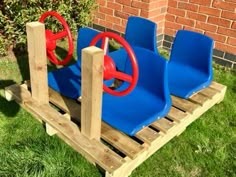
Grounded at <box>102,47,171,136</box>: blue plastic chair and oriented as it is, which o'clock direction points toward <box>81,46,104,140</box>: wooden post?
The wooden post is roughly at 12 o'clock from the blue plastic chair.

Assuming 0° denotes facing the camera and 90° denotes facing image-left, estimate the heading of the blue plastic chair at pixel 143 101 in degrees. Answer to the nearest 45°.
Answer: approximately 45°

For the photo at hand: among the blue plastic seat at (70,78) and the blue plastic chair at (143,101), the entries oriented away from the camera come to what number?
0

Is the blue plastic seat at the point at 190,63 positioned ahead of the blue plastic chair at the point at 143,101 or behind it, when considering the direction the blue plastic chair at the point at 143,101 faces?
behind

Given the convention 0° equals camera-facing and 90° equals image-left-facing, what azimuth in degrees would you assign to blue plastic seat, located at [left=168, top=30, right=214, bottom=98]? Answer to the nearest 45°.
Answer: approximately 45°

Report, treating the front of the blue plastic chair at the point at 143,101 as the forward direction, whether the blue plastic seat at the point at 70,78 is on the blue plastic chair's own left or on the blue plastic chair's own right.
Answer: on the blue plastic chair's own right

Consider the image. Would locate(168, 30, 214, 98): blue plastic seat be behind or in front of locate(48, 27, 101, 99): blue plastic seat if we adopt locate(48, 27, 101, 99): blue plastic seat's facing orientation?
behind

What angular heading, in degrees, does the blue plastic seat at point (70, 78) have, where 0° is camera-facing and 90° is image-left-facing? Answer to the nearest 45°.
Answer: approximately 45°

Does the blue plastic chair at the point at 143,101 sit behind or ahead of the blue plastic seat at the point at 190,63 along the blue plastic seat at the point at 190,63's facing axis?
ahead
